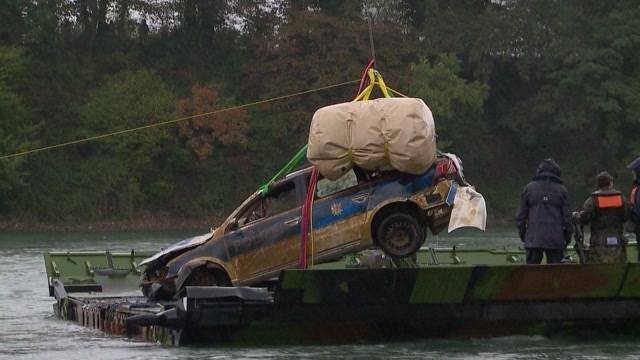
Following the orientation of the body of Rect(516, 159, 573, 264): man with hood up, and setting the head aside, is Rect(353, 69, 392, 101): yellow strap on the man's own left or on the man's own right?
on the man's own left

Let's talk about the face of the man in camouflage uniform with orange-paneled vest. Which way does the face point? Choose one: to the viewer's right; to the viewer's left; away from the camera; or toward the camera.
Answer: away from the camera

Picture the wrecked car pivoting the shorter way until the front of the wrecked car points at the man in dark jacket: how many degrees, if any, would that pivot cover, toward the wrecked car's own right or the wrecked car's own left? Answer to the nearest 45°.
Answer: approximately 180°

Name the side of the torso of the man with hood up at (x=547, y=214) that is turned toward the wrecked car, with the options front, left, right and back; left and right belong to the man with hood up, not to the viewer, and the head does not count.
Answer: left

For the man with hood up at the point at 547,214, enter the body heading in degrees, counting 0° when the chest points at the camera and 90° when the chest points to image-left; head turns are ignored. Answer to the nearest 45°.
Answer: approximately 180°

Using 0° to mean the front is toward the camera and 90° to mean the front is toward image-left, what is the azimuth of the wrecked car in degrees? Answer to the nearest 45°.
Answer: approximately 90°

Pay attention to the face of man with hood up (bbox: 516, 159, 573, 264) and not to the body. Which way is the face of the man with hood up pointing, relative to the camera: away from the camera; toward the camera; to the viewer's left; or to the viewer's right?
away from the camera
